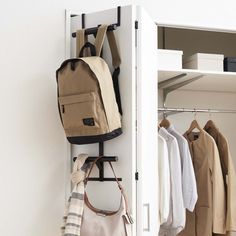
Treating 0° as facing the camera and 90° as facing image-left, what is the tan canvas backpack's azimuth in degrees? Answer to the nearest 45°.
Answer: approximately 45°

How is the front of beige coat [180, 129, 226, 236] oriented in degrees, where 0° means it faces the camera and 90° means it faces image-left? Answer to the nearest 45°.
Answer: approximately 45°

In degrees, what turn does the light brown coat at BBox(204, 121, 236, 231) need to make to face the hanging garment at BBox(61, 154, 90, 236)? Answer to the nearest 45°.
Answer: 0° — it already faces it

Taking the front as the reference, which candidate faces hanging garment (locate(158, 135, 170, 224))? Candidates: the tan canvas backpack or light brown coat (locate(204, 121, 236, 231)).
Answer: the light brown coat

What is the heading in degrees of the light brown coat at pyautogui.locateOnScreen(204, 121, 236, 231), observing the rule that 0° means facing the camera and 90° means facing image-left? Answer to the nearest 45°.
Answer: approximately 45°
